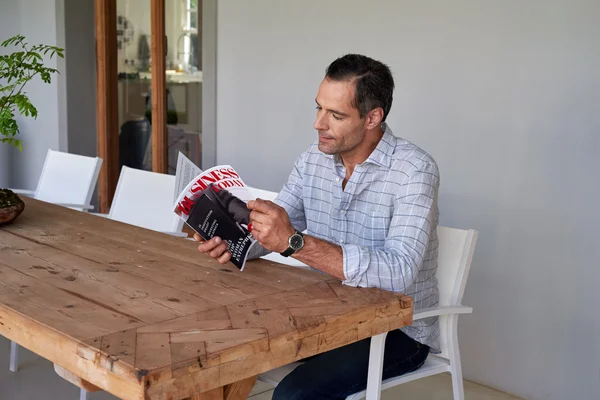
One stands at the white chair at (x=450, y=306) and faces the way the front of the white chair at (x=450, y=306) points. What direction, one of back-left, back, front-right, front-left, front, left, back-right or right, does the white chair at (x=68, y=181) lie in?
right

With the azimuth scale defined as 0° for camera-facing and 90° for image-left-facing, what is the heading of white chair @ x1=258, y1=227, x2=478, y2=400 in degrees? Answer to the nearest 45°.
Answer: approximately 45°

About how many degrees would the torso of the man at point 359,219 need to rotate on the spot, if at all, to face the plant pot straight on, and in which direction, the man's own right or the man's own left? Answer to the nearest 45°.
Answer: approximately 45° to the man's own right

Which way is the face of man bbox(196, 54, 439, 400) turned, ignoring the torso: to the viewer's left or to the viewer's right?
to the viewer's left

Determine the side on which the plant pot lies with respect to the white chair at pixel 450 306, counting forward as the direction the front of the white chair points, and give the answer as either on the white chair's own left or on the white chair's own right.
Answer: on the white chair's own right

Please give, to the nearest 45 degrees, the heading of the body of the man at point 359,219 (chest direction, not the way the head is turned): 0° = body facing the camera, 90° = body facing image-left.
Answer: approximately 45°

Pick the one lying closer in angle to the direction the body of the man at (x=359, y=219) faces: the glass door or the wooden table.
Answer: the wooden table

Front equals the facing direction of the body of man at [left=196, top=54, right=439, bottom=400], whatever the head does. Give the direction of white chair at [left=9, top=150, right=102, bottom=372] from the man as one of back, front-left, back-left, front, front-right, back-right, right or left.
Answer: right
